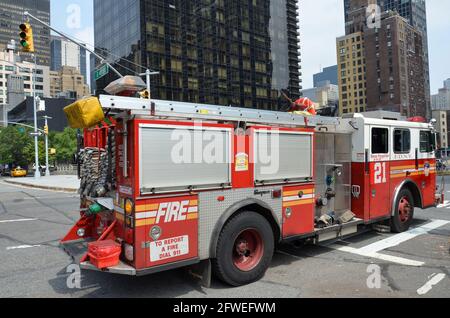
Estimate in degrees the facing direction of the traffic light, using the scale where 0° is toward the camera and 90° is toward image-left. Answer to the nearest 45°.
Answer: approximately 45°

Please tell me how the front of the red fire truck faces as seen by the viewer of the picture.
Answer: facing away from the viewer and to the right of the viewer

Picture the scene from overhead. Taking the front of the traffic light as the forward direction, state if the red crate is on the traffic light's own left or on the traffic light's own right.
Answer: on the traffic light's own left

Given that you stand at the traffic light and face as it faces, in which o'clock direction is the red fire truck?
The red fire truck is roughly at 10 o'clock from the traffic light.

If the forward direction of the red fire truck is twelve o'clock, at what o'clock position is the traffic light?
The traffic light is roughly at 9 o'clock from the red fire truck.
